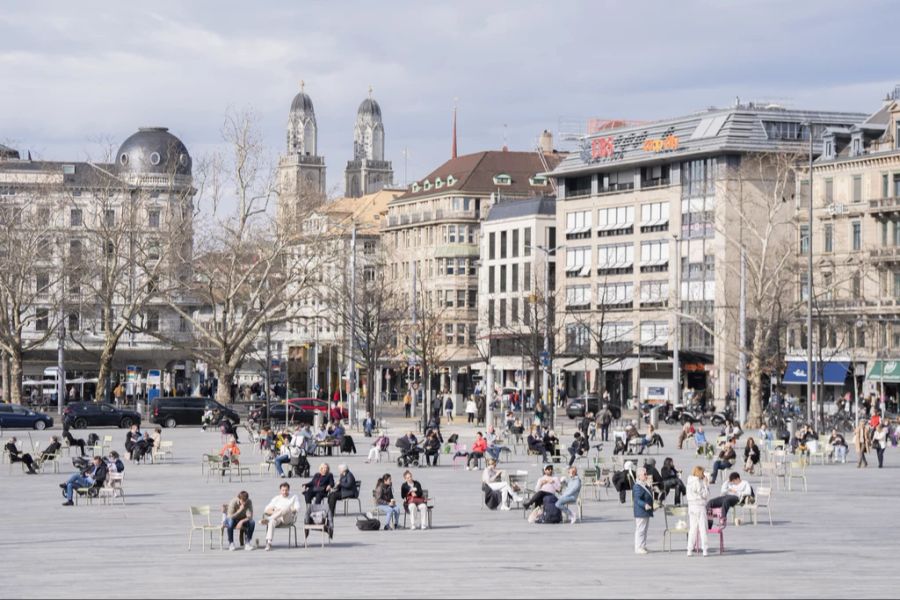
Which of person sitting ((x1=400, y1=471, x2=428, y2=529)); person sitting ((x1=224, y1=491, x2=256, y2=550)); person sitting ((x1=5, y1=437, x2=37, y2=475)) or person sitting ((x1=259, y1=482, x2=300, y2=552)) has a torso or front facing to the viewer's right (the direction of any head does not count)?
person sitting ((x1=5, y1=437, x2=37, y2=475))

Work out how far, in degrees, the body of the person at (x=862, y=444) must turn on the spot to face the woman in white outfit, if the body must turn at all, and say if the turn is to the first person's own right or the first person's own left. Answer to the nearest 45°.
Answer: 0° — they already face them

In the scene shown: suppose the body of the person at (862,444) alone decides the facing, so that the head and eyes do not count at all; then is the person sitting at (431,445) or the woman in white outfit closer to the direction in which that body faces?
the woman in white outfit

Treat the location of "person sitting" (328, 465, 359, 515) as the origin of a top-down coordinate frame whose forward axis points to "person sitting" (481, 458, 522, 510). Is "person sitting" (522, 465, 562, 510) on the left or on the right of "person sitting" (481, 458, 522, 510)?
right

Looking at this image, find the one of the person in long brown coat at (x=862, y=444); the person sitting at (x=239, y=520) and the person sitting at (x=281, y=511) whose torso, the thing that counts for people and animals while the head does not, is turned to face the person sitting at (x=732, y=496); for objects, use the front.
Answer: the person in long brown coat

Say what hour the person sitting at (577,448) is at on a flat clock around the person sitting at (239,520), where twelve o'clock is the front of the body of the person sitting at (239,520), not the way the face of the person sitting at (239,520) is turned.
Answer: the person sitting at (577,448) is roughly at 7 o'clock from the person sitting at (239,520).

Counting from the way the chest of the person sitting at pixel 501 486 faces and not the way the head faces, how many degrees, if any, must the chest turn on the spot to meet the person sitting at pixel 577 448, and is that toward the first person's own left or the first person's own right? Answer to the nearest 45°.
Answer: approximately 135° to the first person's own left

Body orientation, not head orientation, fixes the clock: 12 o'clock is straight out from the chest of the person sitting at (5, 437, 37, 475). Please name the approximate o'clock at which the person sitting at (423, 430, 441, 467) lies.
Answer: the person sitting at (423, 430, 441, 467) is roughly at 12 o'clock from the person sitting at (5, 437, 37, 475).

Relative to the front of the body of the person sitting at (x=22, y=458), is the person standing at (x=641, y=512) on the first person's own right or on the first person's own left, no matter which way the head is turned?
on the first person's own right

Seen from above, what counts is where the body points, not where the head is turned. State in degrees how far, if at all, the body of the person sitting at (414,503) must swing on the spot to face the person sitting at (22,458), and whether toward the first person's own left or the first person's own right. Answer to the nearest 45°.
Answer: approximately 135° to the first person's own right
